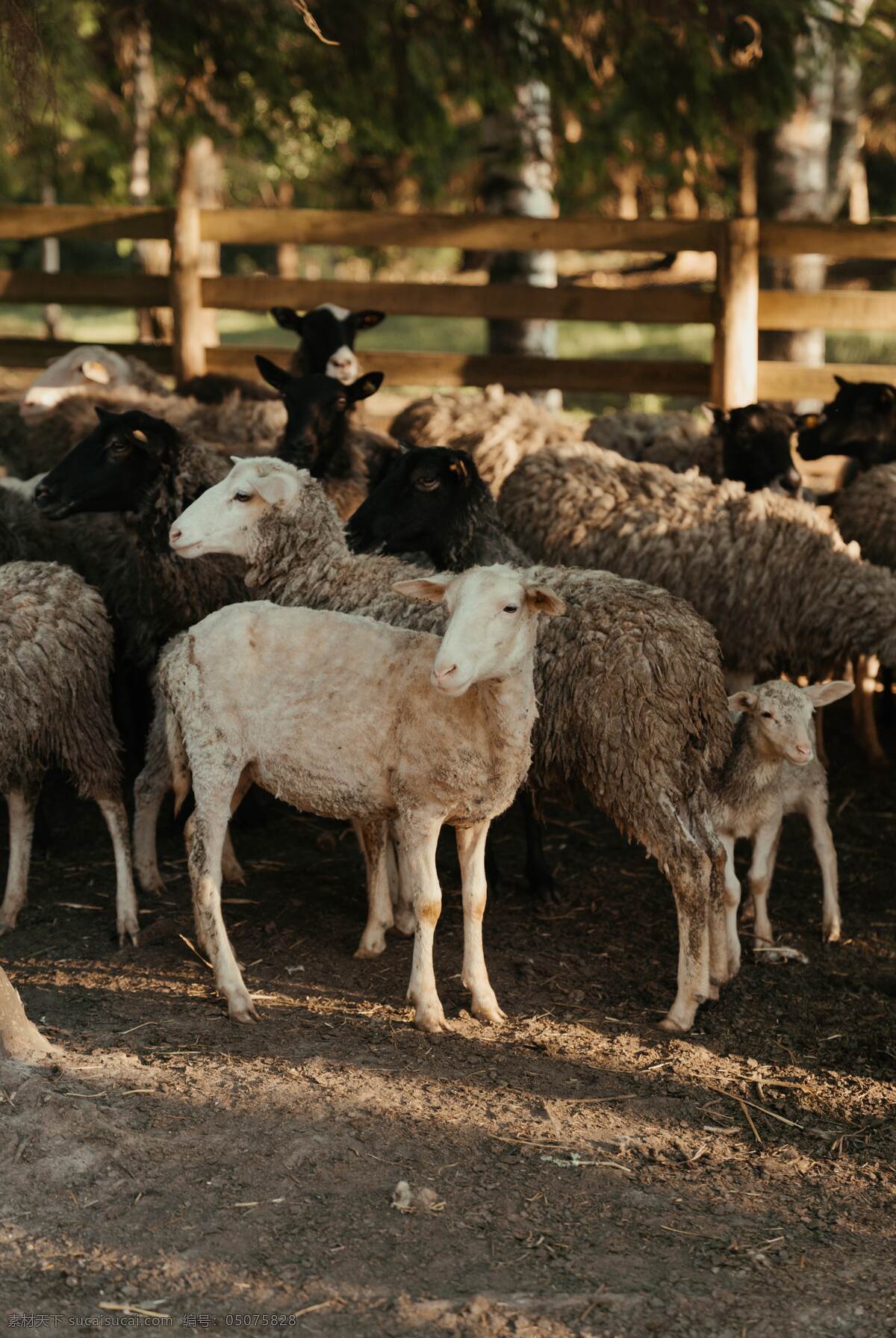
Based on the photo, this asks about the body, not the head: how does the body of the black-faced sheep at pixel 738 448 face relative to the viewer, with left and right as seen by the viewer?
facing to the right of the viewer

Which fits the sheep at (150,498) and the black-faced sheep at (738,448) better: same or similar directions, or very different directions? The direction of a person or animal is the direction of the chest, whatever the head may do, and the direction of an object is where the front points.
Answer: very different directions

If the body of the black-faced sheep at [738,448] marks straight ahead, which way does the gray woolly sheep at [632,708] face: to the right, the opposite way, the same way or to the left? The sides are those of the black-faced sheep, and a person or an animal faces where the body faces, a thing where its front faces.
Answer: the opposite way

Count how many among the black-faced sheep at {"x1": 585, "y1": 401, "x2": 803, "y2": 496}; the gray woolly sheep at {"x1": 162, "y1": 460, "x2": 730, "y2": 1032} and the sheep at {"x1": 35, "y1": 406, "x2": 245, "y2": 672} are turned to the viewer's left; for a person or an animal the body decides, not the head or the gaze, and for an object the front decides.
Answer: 2

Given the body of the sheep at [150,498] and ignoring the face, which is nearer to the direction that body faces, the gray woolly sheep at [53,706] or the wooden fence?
the gray woolly sheep

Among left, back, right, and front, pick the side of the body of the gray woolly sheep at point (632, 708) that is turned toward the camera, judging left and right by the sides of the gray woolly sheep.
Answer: left

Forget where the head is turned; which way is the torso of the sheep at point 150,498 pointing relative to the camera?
to the viewer's left

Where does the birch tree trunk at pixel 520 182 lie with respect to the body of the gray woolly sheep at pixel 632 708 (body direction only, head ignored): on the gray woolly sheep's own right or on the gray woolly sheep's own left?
on the gray woolly sheep's own right

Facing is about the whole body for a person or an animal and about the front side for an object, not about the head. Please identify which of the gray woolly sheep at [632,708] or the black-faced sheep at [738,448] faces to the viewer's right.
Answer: the black-faced sheep

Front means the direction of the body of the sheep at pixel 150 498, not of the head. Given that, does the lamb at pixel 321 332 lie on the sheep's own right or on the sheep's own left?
on the sheep's own right
